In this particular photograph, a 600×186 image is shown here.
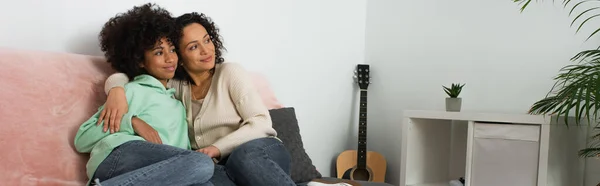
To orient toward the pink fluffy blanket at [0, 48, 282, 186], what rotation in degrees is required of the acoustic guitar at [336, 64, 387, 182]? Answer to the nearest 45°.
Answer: approximately 45° to its right

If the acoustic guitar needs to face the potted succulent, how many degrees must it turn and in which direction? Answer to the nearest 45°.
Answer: approximately 45° to its left

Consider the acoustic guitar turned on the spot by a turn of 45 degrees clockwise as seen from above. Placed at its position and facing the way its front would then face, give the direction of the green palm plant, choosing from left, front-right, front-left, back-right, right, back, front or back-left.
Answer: left

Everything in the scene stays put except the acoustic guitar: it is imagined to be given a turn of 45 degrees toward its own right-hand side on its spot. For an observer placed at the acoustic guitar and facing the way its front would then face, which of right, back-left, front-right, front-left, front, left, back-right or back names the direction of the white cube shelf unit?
left

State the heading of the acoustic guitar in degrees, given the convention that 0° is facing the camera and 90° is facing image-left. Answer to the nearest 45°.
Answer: approximately 0°

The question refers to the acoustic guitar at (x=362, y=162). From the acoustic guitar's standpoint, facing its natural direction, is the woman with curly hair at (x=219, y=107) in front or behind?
in front

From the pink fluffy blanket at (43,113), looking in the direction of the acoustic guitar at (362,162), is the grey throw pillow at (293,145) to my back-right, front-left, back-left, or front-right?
front-right
